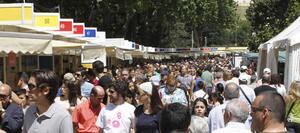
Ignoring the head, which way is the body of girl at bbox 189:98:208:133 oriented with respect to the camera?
toward the camera

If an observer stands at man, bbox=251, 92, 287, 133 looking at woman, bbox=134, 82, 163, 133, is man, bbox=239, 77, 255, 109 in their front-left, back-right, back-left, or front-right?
front-right

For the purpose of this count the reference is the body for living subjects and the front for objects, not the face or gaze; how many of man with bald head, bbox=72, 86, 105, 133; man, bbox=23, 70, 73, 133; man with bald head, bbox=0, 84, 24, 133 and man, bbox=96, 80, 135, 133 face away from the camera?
0

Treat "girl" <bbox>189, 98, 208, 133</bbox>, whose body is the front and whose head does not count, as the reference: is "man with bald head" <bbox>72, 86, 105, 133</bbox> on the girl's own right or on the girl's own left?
on the girl's own right

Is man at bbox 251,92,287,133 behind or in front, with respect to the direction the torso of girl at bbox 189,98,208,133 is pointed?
in front

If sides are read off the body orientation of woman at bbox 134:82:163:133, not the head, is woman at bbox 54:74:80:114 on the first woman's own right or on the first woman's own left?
on the first woman's own right

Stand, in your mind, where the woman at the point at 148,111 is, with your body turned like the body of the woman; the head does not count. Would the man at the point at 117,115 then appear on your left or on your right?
on your right

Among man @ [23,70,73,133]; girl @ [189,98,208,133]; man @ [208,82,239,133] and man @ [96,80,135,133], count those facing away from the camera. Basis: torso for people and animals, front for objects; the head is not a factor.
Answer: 1

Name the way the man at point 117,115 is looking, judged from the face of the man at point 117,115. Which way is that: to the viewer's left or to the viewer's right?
to the viewer's left

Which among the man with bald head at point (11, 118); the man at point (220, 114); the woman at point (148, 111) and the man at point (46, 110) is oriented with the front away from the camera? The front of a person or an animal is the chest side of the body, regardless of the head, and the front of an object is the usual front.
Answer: the man at point (220, 114)

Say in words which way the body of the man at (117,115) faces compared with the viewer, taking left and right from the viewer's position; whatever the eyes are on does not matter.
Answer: facing the viewer and to the left of the viewer
